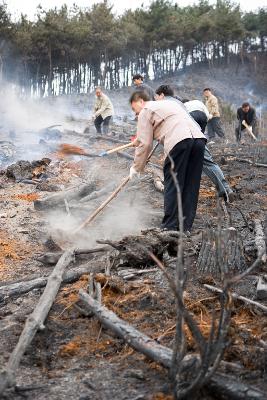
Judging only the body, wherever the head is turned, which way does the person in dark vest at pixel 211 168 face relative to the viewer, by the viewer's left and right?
facing to the left of the viewer

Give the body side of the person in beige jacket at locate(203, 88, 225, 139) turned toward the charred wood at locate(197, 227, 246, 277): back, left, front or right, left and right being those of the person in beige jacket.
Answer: left

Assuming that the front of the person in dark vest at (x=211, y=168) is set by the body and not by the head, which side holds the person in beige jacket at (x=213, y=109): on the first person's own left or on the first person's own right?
on the first person's own right

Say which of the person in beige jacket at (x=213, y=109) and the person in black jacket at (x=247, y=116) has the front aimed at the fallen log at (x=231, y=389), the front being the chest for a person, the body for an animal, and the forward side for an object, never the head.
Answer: the person in black jacket

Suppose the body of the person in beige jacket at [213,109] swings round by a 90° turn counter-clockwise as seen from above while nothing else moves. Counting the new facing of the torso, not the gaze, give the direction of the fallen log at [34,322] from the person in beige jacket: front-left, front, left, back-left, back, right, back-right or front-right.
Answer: front
